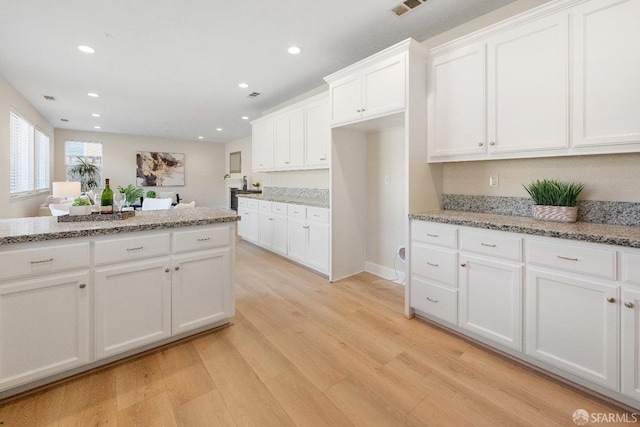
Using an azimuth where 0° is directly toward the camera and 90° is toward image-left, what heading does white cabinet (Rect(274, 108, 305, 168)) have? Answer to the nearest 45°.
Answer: approximately 45°

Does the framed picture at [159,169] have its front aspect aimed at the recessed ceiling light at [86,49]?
yes

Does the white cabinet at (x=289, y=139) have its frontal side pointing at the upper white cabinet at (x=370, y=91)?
no

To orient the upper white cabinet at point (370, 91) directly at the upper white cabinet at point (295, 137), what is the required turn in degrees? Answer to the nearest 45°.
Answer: approximately 90° to its right

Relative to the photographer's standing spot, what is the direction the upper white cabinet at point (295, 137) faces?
facing the viewer and to the left of the viewer

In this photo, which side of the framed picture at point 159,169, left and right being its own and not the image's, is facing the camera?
front

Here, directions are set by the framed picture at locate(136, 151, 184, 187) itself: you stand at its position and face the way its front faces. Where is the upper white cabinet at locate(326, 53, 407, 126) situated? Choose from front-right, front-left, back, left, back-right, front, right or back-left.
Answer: front

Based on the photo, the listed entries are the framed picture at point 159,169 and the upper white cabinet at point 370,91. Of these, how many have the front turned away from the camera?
0

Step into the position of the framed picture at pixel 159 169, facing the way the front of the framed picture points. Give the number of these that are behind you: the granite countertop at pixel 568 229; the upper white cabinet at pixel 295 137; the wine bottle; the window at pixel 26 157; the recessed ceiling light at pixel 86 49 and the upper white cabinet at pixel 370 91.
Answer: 0

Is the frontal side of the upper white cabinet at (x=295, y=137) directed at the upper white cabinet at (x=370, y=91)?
no

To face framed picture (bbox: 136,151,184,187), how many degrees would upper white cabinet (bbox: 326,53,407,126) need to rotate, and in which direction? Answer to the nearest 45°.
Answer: approximately 90° to its right

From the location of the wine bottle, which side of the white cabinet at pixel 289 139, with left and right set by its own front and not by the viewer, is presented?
front

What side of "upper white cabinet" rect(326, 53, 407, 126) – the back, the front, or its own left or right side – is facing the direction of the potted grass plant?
left

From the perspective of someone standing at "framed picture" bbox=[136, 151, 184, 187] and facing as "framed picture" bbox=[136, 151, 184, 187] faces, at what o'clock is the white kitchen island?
The white kitchen island is roughly at 12 o'clock from the framed picture.
